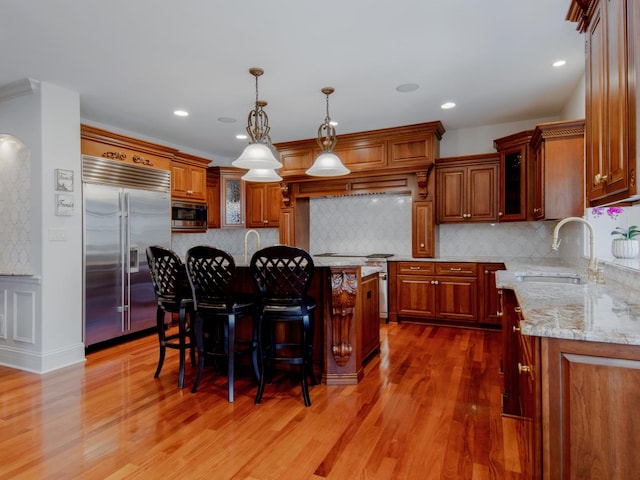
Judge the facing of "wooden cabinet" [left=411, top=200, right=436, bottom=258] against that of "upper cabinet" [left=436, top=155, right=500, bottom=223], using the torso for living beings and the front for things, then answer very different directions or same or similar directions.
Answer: same or similar directions

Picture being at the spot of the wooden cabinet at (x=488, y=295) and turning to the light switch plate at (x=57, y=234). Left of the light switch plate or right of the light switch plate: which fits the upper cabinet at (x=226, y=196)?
right

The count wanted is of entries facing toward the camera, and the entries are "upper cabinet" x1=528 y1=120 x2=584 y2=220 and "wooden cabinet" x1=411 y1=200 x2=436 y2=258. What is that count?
1

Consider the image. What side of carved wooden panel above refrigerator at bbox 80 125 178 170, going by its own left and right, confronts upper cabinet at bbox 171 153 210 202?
left

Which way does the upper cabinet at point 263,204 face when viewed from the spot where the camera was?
facing the viewer

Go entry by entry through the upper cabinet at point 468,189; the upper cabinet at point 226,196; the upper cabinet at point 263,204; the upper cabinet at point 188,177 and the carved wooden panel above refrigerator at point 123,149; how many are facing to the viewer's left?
0

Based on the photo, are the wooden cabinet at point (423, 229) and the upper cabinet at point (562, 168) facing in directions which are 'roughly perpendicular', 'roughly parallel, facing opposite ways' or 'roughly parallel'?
roughly perpendicular

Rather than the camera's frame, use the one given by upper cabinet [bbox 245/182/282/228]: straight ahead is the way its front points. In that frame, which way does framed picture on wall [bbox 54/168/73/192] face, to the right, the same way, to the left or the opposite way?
to the left

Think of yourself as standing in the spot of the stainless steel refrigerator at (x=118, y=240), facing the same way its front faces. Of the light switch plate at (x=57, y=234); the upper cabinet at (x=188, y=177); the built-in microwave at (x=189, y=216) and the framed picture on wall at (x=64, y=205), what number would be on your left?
2

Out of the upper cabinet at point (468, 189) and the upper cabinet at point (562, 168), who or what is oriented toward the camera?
the upper cabinet at point (468, 189)

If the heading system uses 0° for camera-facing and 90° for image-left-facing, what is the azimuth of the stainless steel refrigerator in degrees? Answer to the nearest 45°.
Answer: approximately 315°

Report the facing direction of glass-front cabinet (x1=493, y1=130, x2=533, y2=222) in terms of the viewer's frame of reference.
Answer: facing the viewer and to the left of the viewer

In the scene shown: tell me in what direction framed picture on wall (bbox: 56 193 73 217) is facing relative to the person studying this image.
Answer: facing the viewer and to the right of the viewer

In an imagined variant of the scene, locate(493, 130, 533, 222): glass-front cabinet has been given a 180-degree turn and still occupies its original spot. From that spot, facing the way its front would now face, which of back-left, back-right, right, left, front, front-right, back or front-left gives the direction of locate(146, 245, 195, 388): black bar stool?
back

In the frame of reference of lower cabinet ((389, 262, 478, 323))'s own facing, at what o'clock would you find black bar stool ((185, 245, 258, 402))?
The black bar stool is roughly at 1 o'clock from the lower cabinet.

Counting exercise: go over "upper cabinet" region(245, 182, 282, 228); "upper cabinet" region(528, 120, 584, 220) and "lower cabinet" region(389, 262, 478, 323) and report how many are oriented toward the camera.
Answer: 2

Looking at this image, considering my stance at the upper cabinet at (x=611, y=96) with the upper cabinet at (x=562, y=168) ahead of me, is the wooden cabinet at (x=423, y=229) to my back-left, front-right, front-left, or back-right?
front-left

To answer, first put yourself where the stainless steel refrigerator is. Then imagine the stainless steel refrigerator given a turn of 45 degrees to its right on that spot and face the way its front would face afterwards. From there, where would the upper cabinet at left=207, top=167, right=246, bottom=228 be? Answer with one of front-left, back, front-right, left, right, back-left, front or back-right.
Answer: back-left

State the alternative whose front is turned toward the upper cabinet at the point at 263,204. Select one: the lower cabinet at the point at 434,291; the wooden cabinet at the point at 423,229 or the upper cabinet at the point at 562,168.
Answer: the upper cabinet at the point at 562,168

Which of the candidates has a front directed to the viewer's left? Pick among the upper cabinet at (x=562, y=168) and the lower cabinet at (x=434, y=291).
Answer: the upper cabinet

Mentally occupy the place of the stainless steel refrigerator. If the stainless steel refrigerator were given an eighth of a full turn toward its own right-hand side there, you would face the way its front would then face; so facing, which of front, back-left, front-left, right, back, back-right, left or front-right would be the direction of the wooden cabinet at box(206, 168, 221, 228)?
back-left
